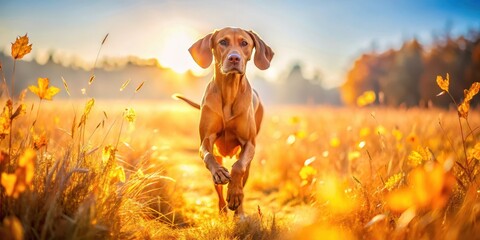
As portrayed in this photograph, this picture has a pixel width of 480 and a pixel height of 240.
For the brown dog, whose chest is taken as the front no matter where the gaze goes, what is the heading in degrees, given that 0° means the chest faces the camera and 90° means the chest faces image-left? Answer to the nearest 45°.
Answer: approximately 0°

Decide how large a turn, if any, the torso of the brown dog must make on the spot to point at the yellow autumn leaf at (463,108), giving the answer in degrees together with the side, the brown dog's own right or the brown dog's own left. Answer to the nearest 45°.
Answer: approximately 45° to the brown dog's own left

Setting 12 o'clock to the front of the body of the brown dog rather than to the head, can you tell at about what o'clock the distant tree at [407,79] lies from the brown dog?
The distant tree is roughly at 7 o'clock from the brown dog.

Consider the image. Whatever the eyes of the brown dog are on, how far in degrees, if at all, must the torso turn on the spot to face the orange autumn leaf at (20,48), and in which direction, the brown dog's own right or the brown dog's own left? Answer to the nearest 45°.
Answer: approximately 45° to the brown dog's own right

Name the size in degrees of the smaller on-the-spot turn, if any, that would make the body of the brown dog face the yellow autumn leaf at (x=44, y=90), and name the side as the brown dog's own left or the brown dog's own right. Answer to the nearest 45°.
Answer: approximately 45° to the brown dog's own right
